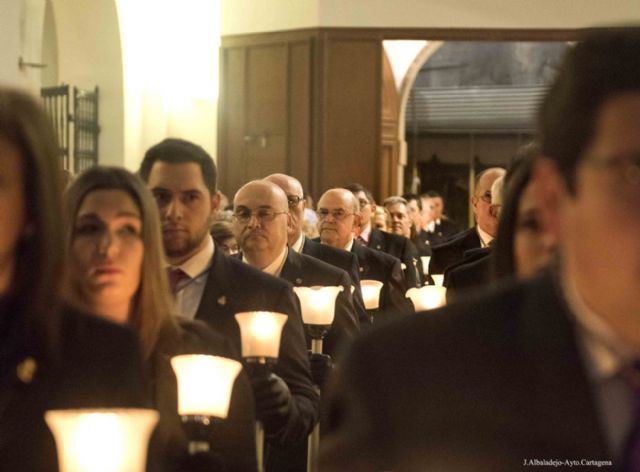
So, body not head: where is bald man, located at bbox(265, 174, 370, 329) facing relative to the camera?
toward the camera

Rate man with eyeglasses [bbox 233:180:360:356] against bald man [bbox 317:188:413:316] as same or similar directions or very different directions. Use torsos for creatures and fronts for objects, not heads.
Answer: same or similar directions

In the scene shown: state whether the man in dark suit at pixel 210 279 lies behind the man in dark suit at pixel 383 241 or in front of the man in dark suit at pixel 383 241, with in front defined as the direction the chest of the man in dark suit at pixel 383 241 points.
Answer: in front

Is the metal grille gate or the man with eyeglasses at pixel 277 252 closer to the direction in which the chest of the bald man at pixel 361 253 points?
the man with eyeglasses

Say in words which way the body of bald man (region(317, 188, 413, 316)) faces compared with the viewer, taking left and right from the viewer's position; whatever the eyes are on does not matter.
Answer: facing the viewer and to the left of the viewer

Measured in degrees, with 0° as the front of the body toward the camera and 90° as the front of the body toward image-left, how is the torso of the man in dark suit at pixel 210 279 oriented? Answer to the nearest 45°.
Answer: approximately 45°

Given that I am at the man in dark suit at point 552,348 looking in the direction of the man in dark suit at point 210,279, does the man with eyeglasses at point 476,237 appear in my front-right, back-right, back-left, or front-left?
front-right

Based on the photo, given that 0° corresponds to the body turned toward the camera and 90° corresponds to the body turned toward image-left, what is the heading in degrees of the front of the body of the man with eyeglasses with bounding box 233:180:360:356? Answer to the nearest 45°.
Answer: approximately 45°

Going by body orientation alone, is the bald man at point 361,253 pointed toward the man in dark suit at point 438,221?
no

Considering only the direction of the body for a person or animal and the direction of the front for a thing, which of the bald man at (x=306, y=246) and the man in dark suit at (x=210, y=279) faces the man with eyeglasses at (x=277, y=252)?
the bald man

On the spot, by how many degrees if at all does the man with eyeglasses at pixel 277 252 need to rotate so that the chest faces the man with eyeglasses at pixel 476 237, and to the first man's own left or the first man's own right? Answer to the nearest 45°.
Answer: approximately 180°

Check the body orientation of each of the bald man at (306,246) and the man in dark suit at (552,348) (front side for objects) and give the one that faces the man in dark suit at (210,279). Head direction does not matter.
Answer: the bald man

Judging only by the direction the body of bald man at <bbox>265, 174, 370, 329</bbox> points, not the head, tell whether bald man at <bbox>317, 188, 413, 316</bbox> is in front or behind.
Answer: behind

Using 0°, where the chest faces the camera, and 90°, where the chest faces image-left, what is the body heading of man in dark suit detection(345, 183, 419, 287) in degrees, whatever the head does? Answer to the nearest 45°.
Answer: approximately 45°

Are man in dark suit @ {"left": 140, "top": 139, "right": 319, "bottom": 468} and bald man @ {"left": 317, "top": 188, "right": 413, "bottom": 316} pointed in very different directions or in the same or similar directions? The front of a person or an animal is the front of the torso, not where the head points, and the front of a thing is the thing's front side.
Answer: same or similar directions
